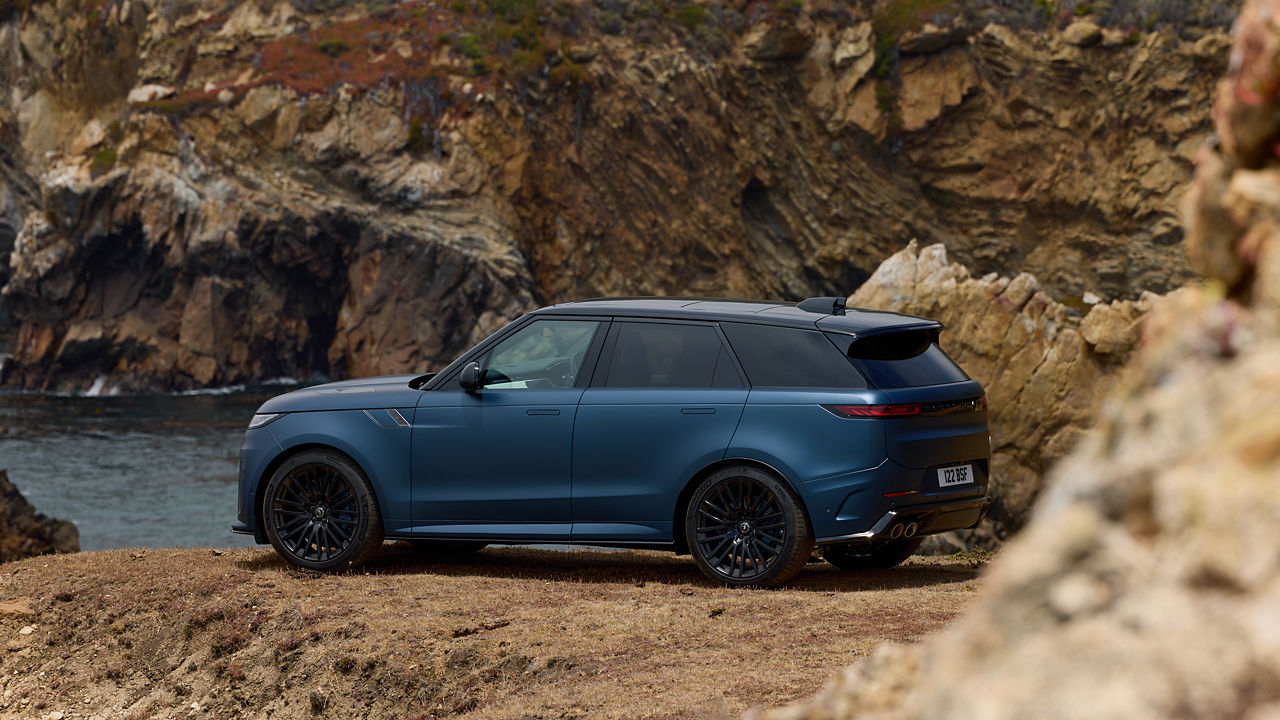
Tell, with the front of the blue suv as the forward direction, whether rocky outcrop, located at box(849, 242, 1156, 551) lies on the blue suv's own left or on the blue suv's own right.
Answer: on the blue suv's own right

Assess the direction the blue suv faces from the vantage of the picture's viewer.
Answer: facing away from the viewer and to the left of the viewer

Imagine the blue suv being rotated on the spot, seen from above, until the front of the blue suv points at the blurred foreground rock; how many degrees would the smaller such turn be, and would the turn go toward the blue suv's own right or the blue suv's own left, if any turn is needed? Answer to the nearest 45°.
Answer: approximately 135° to the blue suv's own left

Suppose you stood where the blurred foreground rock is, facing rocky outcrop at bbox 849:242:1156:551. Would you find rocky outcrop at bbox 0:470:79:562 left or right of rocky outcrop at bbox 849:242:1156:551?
left

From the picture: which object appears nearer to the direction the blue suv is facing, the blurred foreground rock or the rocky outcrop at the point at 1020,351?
the rocky outcrop

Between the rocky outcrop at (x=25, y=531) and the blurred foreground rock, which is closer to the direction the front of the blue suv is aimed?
the rocky outcrop

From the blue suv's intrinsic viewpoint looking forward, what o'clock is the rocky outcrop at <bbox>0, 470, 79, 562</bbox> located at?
The rocky outcrop is roughly at 12 o'clock from the blue suv.

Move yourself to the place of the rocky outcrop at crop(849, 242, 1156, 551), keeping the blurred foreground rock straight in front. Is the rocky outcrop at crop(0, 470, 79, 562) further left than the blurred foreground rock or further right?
right
